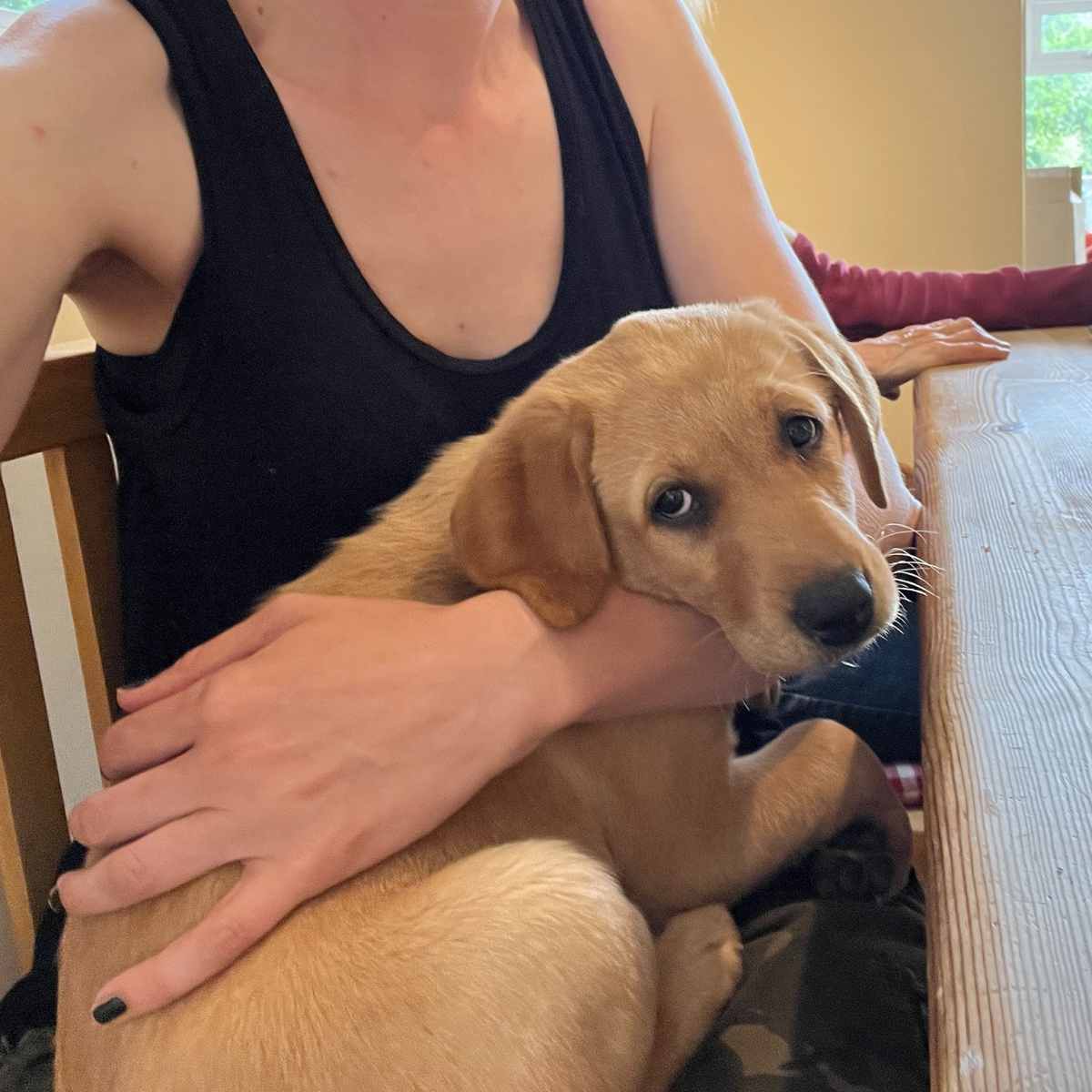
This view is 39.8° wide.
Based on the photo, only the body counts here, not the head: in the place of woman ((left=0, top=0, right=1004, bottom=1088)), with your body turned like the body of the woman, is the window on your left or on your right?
on your left

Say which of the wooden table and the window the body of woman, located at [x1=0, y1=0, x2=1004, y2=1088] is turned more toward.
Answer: the wooden table

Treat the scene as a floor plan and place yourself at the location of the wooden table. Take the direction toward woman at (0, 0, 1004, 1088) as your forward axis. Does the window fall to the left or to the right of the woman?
right

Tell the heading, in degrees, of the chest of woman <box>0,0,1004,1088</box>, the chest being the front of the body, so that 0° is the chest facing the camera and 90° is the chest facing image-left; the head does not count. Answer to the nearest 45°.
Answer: approximately 315°
